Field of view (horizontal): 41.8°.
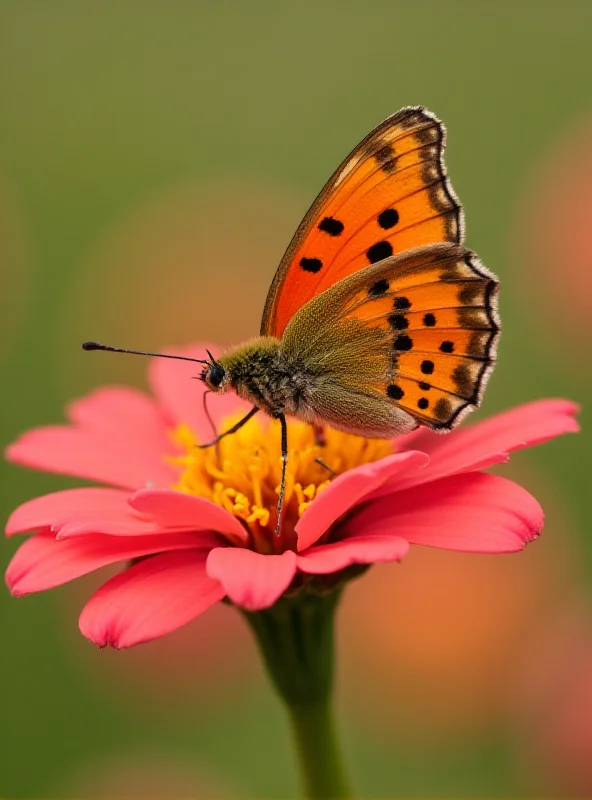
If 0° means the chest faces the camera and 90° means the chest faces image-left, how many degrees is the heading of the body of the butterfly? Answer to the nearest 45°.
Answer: approximately 90°
